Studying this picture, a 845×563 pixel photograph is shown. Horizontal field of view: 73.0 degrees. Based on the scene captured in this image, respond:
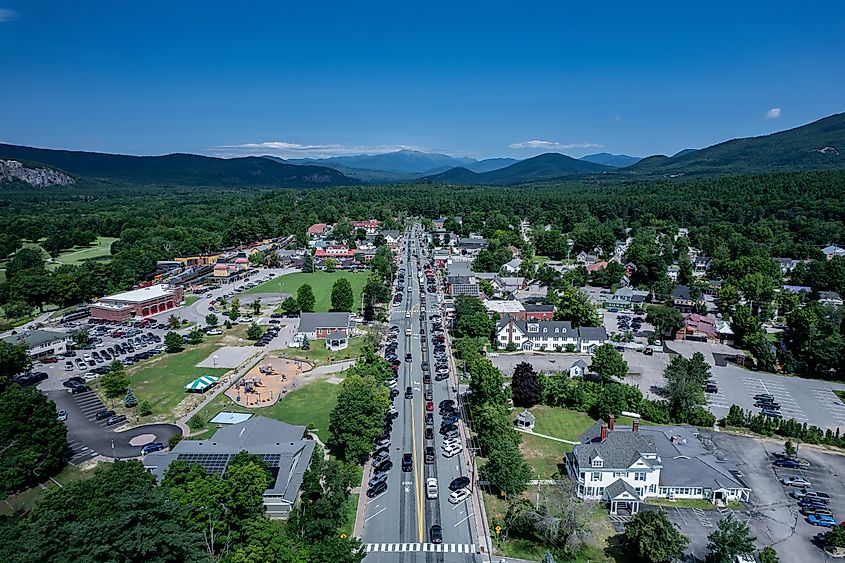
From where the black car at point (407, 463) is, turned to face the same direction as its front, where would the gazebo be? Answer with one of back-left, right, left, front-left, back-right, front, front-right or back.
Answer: back-left

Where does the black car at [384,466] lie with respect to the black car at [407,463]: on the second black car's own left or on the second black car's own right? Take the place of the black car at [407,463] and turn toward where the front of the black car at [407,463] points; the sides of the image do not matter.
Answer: on the second black car's own right

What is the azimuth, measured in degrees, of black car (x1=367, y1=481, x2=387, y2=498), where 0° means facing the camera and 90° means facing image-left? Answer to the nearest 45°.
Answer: approximately 45°

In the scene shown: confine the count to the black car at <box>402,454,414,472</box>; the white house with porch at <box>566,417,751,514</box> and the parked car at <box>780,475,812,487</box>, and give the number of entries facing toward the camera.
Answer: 2

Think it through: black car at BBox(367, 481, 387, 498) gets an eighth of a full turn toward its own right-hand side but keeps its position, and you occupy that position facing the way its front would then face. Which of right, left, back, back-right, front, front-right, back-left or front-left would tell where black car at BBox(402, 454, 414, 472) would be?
back-right

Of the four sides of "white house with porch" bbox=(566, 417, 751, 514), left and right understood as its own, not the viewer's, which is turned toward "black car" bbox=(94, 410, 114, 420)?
right

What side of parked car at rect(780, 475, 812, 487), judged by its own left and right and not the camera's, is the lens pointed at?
left

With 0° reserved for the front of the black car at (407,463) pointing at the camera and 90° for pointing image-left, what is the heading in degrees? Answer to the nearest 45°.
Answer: approximately 0°

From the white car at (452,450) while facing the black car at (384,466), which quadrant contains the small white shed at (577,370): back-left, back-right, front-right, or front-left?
back-right
